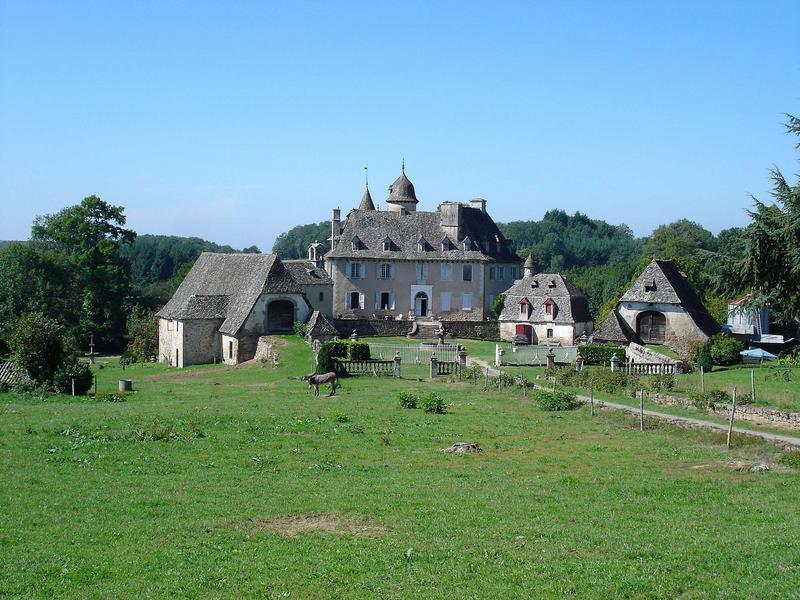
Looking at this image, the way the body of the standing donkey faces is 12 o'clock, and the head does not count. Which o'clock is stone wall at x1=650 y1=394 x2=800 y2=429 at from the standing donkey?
The stone wall is roughly at 7 o'clock from the standing donkey.

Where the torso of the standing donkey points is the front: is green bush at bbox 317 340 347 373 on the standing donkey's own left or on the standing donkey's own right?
on the standing donkey's own right

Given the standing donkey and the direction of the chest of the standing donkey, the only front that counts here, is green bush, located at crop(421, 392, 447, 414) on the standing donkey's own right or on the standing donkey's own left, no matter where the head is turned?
on the standing donkey's own left

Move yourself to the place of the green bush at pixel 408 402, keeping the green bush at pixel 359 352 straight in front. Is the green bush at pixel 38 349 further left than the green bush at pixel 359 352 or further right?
left

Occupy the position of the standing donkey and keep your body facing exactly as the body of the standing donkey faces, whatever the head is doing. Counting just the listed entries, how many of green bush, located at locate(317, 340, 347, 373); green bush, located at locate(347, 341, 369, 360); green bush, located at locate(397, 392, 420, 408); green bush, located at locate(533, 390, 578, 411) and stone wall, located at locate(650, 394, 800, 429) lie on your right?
2

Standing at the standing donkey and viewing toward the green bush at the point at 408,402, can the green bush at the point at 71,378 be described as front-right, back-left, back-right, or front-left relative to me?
back-right

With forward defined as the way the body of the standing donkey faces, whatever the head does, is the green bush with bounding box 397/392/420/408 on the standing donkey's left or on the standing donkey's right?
on the standing donkey's left

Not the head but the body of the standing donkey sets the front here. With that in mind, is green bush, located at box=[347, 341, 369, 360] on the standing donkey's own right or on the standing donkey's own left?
on the standing donkey's own right

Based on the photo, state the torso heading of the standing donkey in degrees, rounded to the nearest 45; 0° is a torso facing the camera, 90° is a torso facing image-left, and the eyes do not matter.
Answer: approximately 90°

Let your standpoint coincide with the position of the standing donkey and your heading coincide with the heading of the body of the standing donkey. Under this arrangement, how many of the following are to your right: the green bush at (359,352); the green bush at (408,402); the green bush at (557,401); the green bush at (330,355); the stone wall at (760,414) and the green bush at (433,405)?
2

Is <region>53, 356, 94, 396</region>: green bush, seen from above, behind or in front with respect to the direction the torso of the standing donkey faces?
in front

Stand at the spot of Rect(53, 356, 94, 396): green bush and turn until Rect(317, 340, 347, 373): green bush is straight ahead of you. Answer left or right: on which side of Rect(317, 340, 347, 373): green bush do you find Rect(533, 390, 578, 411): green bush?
right

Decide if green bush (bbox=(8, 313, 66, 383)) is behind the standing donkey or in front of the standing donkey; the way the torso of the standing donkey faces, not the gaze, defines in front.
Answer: in front

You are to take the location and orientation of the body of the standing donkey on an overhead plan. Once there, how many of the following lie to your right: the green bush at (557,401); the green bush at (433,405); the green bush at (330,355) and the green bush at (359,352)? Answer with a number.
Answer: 2
